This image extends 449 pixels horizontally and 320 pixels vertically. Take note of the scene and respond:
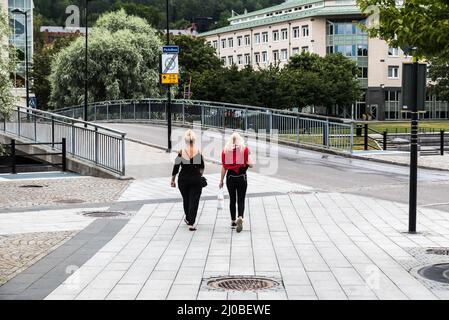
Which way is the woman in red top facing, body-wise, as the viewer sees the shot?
away from the camera

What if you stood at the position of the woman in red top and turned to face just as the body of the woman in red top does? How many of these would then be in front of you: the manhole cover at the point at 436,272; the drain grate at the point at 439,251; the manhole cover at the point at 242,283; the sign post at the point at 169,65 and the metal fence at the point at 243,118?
2

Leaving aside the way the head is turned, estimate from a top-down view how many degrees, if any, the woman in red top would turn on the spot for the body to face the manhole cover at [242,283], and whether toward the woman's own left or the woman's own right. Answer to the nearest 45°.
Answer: approximately 180°

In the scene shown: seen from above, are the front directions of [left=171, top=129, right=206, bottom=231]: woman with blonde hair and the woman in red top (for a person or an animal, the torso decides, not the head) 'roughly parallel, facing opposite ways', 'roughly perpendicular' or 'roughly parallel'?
roughly parallel

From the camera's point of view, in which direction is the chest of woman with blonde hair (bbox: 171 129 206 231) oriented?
away from the camera

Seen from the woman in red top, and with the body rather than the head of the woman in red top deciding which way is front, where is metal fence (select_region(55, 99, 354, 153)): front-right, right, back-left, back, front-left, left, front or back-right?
front

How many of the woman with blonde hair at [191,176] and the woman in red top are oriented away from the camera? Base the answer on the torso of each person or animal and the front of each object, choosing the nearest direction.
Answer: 2

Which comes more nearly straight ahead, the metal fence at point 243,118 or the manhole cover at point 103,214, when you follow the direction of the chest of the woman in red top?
the metal fence

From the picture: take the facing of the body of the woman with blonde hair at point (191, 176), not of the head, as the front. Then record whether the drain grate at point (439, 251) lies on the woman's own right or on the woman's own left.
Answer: on the woman's own right

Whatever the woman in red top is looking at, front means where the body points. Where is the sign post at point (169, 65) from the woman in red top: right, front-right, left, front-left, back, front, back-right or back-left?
front

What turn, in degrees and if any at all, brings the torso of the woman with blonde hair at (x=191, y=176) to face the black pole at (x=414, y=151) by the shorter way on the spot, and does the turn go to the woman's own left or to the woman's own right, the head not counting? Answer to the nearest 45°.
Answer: approximately 90° to the woman's own right

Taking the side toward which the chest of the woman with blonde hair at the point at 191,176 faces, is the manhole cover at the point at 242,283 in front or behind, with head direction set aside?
behind

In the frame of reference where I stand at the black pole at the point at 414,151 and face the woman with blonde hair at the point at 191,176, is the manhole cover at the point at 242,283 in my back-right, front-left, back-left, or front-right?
front-left

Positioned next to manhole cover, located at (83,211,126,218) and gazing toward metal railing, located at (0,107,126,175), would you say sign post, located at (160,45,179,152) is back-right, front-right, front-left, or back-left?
front-right
